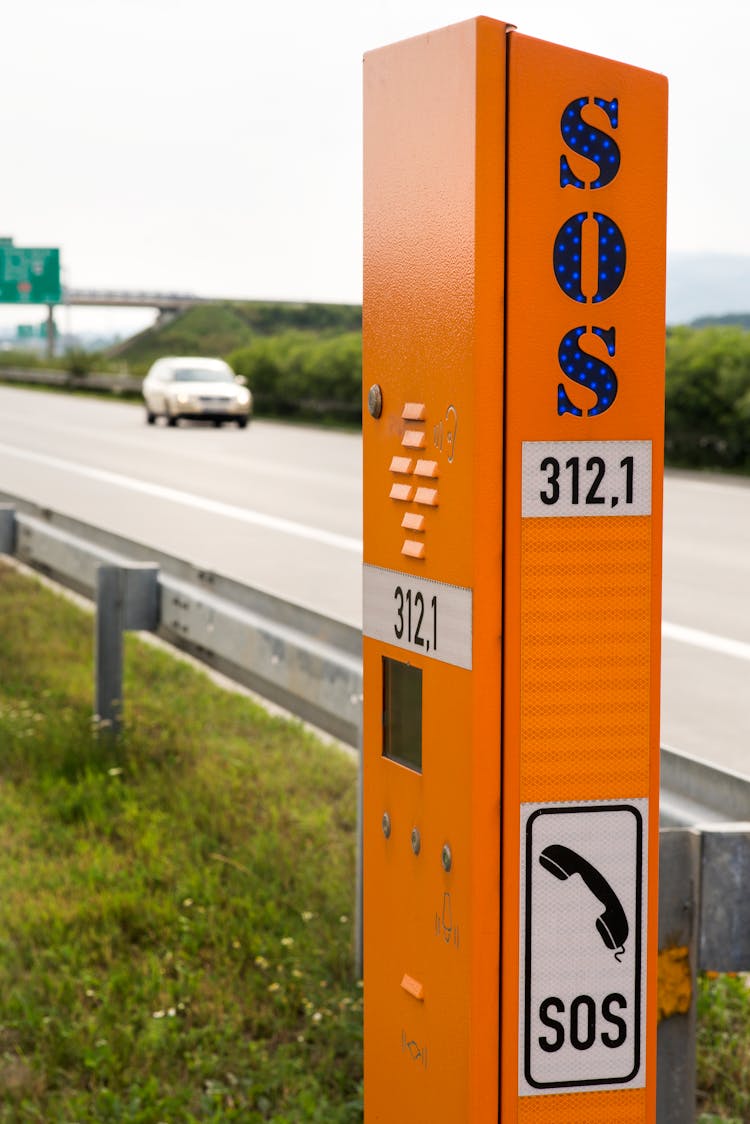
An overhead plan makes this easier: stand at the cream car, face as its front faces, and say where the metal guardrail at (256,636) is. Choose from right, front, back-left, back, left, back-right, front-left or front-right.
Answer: front-right

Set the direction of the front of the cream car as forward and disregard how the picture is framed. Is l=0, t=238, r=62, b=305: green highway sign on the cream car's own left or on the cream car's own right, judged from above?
on the cream car's own right

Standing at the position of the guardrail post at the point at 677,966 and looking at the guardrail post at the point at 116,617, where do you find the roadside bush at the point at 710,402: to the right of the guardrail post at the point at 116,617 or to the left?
right

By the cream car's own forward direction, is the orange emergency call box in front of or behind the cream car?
in front

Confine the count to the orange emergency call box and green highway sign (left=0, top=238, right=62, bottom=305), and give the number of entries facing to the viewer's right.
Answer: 0

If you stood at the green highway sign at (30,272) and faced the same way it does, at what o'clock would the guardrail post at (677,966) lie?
The guardrail post is roughly at 12 o'clock from the green highway sign.

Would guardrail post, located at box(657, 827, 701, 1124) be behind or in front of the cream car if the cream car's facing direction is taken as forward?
in front

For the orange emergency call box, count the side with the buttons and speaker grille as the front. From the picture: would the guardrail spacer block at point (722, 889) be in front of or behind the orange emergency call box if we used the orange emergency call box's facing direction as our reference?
behind

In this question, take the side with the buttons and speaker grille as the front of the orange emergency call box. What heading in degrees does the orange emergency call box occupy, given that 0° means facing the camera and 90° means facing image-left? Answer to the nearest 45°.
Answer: approximately 45°

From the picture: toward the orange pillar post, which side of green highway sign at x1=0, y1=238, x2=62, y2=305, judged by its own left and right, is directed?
front
